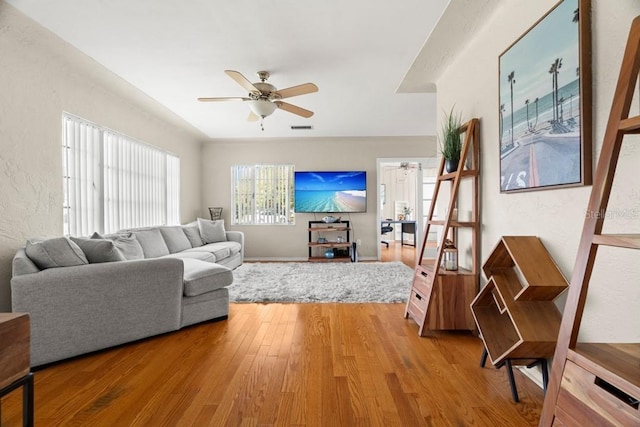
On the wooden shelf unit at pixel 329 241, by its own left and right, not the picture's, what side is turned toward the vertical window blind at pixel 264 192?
right

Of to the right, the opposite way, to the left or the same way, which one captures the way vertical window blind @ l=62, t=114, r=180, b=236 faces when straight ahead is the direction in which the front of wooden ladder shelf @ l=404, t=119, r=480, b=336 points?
the opposite way

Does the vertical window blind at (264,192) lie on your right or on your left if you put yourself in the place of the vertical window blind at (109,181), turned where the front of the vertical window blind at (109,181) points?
on your left

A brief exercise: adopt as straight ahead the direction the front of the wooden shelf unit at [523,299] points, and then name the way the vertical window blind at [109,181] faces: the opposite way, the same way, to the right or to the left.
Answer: the opposite way

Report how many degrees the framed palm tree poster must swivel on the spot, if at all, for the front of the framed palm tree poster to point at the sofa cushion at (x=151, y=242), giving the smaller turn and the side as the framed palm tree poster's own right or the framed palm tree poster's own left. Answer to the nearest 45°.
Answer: approximately 45° to the framed palm tree poster's own right

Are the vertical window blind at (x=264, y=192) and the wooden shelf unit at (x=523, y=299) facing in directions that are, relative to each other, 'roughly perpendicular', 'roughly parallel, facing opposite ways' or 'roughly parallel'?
roughly perpendicular

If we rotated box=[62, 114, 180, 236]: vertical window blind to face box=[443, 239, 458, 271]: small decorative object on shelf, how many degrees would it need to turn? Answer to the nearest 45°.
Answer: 0° — it already faces it

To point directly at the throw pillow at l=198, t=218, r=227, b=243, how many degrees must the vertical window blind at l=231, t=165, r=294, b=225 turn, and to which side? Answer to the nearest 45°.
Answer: approximately 45° to its right

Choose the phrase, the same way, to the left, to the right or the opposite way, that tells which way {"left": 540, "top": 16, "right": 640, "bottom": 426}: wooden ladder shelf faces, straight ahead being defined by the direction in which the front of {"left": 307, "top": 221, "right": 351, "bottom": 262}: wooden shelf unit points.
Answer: to the right

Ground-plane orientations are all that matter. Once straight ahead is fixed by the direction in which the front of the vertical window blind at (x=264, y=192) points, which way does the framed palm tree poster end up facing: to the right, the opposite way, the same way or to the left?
to the right

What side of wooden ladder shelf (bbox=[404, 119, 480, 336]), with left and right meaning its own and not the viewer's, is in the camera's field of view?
left
